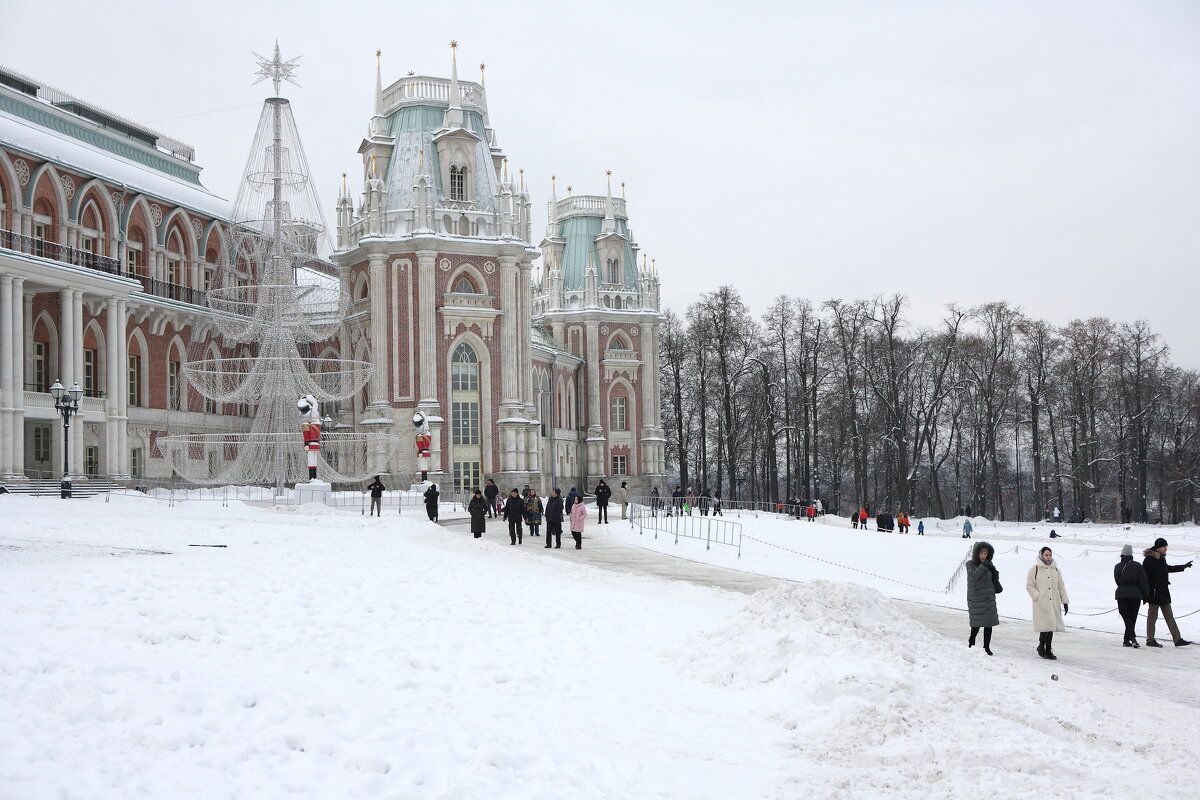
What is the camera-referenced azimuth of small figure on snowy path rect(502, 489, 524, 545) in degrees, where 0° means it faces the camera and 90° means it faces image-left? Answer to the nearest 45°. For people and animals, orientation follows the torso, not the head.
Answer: approximately 0°

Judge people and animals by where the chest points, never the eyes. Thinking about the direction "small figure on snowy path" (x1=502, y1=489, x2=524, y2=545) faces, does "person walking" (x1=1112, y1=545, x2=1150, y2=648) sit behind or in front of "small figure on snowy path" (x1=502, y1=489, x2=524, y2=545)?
in front

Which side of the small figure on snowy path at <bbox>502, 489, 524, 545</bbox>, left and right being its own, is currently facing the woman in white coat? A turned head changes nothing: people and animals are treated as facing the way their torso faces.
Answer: front

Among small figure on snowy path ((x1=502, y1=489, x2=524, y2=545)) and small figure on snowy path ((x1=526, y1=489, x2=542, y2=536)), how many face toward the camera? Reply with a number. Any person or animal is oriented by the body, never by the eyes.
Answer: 2

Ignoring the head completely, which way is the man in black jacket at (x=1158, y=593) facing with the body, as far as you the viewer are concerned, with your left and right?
facing to the right of the viewer

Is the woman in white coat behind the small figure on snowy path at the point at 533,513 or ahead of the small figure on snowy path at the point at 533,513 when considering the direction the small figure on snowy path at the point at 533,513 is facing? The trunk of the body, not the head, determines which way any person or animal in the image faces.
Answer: ahead
